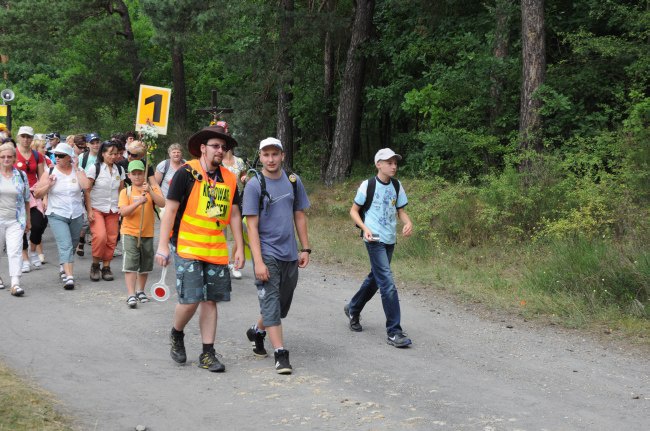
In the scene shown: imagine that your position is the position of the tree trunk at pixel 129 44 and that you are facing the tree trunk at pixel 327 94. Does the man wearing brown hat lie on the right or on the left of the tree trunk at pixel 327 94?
right

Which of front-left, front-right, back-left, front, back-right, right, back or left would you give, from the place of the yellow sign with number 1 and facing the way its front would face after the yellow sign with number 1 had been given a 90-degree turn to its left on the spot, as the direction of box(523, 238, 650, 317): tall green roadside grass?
front-right

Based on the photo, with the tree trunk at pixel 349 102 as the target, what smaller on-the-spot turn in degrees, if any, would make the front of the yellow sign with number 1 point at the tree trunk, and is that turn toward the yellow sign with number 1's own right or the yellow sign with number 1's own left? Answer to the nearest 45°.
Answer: approximately 135° to the yellow sign with number 1's own left

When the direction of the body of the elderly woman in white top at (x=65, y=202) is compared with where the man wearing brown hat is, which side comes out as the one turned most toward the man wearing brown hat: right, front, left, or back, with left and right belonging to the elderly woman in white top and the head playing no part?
front

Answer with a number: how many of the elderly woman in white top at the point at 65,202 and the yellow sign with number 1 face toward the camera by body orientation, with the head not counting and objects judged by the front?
2

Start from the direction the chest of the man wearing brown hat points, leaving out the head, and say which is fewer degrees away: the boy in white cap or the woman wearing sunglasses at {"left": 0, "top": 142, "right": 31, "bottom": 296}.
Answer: the boy in white cap

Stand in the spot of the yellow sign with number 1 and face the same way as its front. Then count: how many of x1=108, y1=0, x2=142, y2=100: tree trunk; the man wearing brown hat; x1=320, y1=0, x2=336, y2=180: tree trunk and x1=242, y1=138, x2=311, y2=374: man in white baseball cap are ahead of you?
2

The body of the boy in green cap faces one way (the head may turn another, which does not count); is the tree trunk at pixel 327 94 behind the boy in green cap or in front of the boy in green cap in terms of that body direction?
behind

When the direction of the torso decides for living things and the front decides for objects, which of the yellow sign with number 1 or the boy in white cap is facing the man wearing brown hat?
the yellow sign with number 1

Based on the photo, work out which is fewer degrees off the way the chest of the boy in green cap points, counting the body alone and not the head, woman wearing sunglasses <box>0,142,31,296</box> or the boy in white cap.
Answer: the boy in white cap
